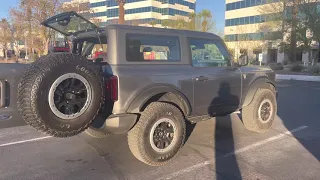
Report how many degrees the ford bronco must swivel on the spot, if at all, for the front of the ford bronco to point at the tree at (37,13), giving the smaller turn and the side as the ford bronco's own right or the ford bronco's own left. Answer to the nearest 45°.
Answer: approximately 45° to the ford bronco's own left

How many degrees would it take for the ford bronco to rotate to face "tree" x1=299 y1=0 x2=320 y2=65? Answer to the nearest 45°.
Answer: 0° — it already faces it

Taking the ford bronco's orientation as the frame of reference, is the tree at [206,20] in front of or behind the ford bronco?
in front

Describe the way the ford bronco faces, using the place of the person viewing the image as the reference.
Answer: facing away from the viewer and to the right of the viewer

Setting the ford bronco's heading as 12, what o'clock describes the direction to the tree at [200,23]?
The tree is roughly at 11 o'clock from the ford bronco.

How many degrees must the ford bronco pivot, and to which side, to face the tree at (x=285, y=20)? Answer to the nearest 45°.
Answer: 0° — it already faces it
